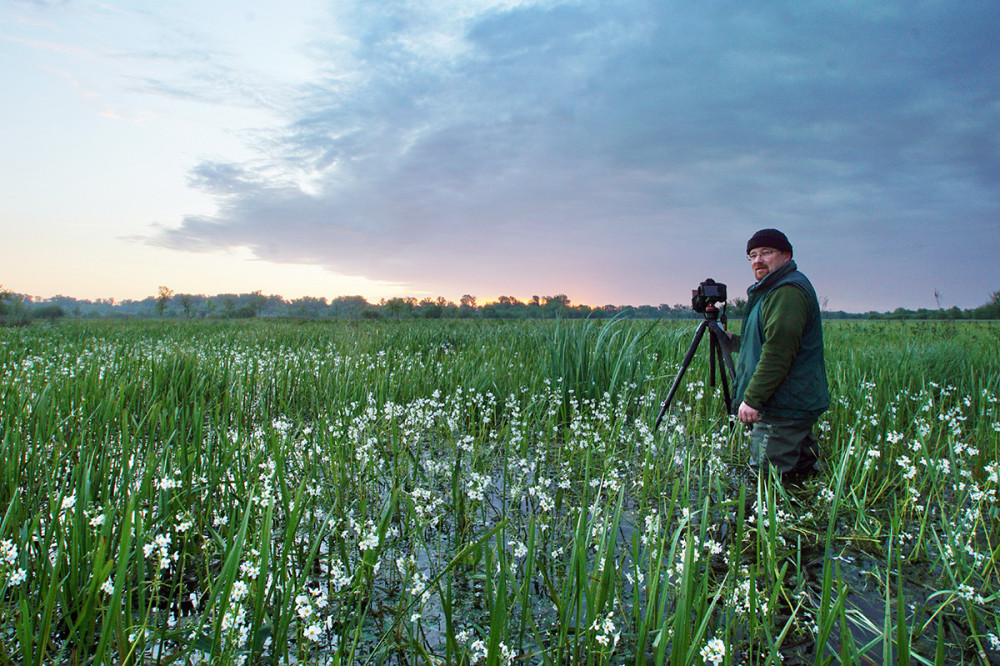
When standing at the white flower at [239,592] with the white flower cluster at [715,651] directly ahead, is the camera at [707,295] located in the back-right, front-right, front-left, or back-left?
front-left

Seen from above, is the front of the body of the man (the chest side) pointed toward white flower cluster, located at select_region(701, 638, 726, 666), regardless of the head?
no

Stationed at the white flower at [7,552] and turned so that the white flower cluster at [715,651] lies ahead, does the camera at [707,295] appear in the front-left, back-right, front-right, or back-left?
front-left

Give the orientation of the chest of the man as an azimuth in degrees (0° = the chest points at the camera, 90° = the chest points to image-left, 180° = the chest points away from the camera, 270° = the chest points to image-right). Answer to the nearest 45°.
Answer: approximately 90°

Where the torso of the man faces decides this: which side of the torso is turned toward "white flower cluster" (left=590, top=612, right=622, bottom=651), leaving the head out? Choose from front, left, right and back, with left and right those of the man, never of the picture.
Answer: left

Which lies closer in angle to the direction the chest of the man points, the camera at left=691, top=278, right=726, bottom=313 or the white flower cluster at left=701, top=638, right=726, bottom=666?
the camera

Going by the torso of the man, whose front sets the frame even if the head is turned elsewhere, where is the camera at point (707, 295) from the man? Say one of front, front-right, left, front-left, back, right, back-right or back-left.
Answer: front-right

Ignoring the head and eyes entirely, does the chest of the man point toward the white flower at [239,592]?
no

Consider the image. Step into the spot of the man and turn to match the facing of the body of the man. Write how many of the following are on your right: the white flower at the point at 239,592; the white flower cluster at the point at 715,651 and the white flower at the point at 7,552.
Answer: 0

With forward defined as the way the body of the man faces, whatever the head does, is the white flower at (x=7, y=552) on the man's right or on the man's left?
on the man's left
